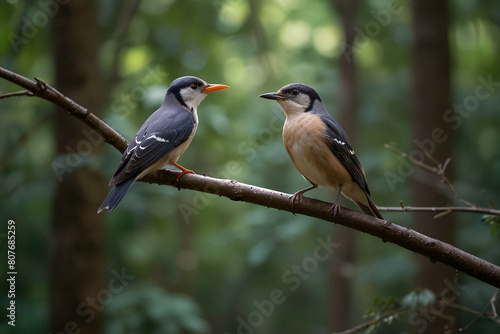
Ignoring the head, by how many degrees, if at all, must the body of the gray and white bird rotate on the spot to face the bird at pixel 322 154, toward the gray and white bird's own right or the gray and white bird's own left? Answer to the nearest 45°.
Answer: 0° — it already faces it

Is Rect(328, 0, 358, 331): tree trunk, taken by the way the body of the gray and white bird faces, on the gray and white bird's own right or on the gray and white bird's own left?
on the gray and white bird's own left

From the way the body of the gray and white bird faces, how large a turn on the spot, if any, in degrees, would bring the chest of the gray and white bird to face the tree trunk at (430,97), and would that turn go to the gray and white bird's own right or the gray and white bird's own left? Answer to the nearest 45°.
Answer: approximately 45° to the gray and white bird's own left

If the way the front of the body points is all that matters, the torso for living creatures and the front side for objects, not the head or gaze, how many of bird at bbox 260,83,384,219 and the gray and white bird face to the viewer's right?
1

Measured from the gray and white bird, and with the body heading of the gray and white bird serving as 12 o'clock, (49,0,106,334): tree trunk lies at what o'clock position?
The tree trunk is roughly at 8 o'clock from the gray and white bird.

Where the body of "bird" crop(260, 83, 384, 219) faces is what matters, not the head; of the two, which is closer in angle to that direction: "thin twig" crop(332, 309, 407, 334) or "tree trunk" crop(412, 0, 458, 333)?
the thin twig

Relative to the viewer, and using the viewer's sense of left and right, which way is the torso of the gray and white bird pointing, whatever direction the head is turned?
facing to the right of the viewer

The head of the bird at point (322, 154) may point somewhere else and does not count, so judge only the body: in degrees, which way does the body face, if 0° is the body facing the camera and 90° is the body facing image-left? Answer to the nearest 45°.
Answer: approximately 45°

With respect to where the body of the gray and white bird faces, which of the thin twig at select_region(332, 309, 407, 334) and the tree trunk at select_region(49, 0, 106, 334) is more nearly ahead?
the thin twig

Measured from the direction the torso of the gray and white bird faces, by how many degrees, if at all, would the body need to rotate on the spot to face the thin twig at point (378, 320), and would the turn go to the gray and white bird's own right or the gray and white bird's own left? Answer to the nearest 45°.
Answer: approximately 45° to the gray and white bird's own right
